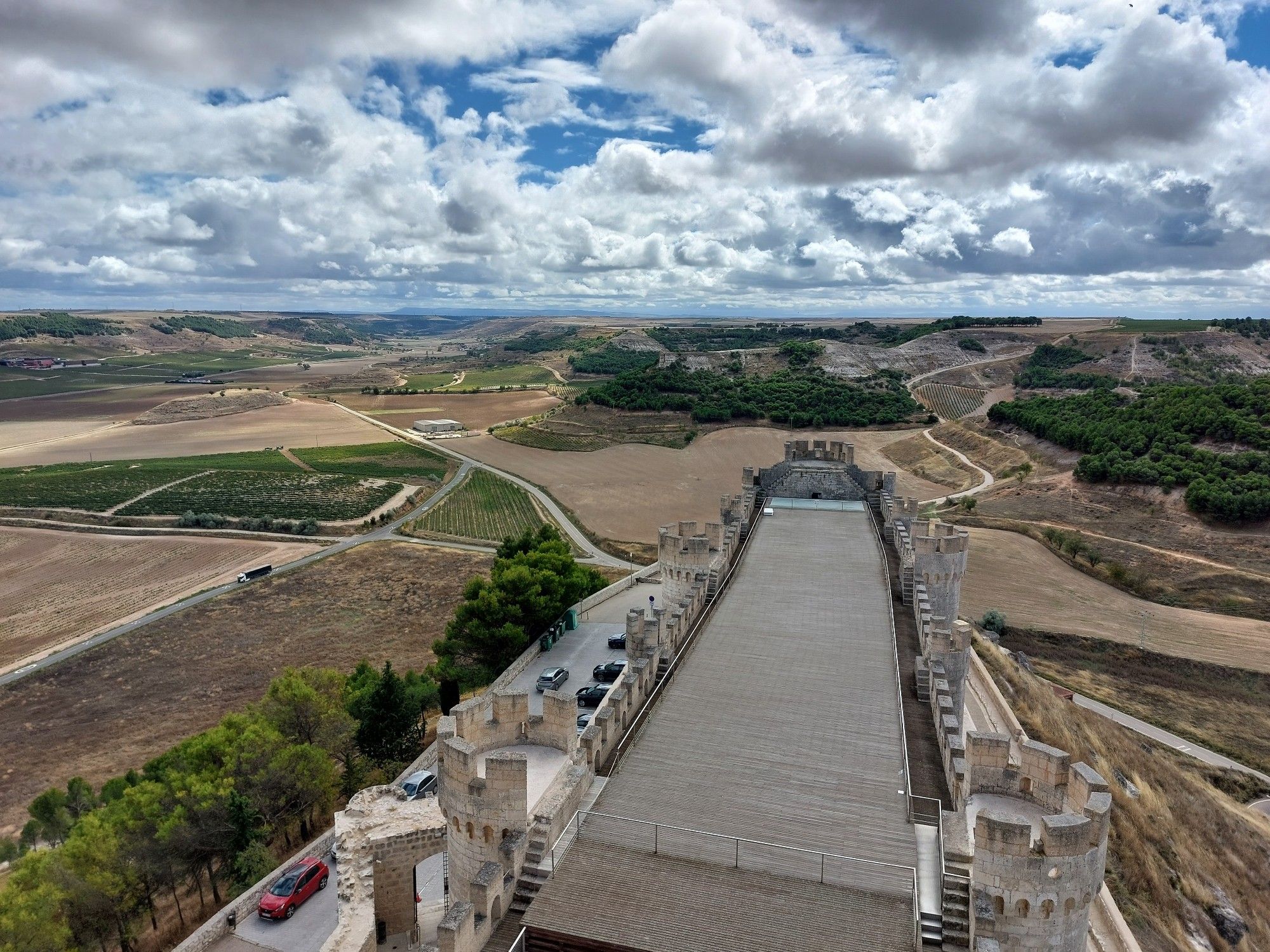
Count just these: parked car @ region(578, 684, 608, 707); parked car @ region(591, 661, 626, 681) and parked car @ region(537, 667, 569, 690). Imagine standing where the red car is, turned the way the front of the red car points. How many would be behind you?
3

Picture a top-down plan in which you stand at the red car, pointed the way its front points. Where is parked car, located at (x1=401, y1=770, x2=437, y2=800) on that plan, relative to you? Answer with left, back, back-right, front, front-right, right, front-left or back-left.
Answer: back

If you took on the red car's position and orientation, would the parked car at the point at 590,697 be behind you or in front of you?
behind
